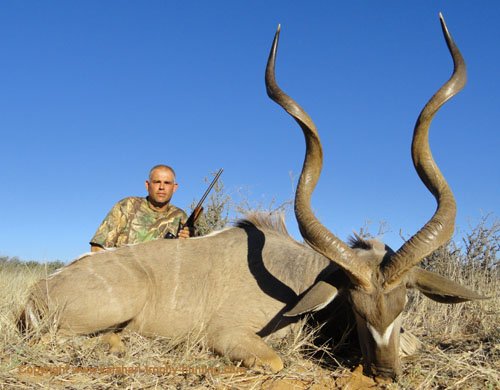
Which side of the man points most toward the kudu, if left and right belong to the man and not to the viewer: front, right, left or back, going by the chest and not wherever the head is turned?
front

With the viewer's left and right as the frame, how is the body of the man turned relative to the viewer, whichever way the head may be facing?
facing the viewer

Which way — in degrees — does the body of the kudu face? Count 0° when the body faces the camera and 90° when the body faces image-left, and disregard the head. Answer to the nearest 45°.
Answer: approximately 315°

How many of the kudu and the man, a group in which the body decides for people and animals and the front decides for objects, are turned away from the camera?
0

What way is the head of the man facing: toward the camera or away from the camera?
toward the camera

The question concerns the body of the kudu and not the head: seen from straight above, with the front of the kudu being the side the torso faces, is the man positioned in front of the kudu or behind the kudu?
behind
